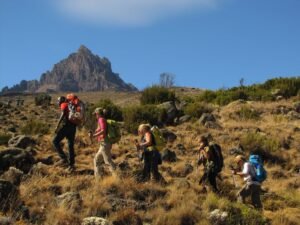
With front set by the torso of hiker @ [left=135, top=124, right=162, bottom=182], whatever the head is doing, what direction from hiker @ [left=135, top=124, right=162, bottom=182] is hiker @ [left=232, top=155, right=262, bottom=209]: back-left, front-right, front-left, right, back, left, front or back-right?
back

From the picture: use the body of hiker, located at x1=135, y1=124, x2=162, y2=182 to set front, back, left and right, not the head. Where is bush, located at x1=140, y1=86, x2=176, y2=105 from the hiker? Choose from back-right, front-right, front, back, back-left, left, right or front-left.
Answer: right

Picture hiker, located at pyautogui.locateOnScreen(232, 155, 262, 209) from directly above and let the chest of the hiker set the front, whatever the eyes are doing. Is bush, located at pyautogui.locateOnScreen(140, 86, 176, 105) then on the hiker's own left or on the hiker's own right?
on the hiker's own right

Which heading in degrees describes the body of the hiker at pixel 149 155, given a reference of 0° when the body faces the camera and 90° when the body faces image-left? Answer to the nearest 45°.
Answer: approximately 90°

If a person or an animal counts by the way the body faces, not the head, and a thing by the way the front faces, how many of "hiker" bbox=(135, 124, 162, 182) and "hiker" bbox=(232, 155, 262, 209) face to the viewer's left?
2

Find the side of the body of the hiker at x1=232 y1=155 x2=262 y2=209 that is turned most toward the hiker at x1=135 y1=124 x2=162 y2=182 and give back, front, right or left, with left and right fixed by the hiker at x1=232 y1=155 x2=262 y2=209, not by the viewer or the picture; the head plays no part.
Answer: front

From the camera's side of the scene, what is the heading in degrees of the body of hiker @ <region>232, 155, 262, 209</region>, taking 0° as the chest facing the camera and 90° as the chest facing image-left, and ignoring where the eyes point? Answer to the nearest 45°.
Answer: approximately 90°
